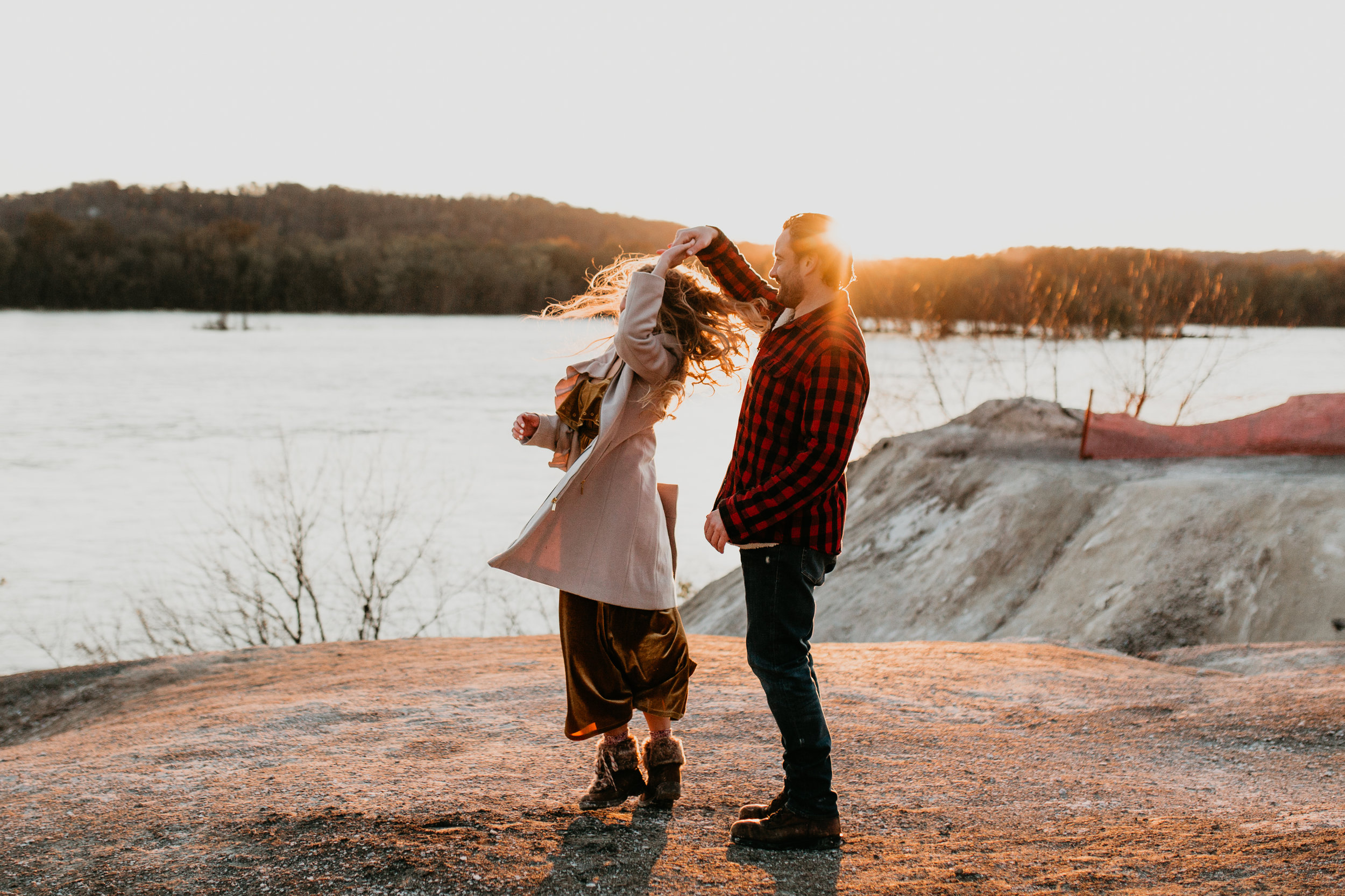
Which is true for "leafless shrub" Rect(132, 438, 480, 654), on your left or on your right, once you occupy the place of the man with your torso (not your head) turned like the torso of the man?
on your right

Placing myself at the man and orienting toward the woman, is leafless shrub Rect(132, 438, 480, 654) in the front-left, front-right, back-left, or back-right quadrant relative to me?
front-right

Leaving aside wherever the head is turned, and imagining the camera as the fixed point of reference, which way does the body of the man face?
to the viewer's left

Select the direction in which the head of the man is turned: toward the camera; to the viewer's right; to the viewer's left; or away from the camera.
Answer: to the viewer's left

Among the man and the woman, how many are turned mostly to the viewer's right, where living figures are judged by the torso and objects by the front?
0
